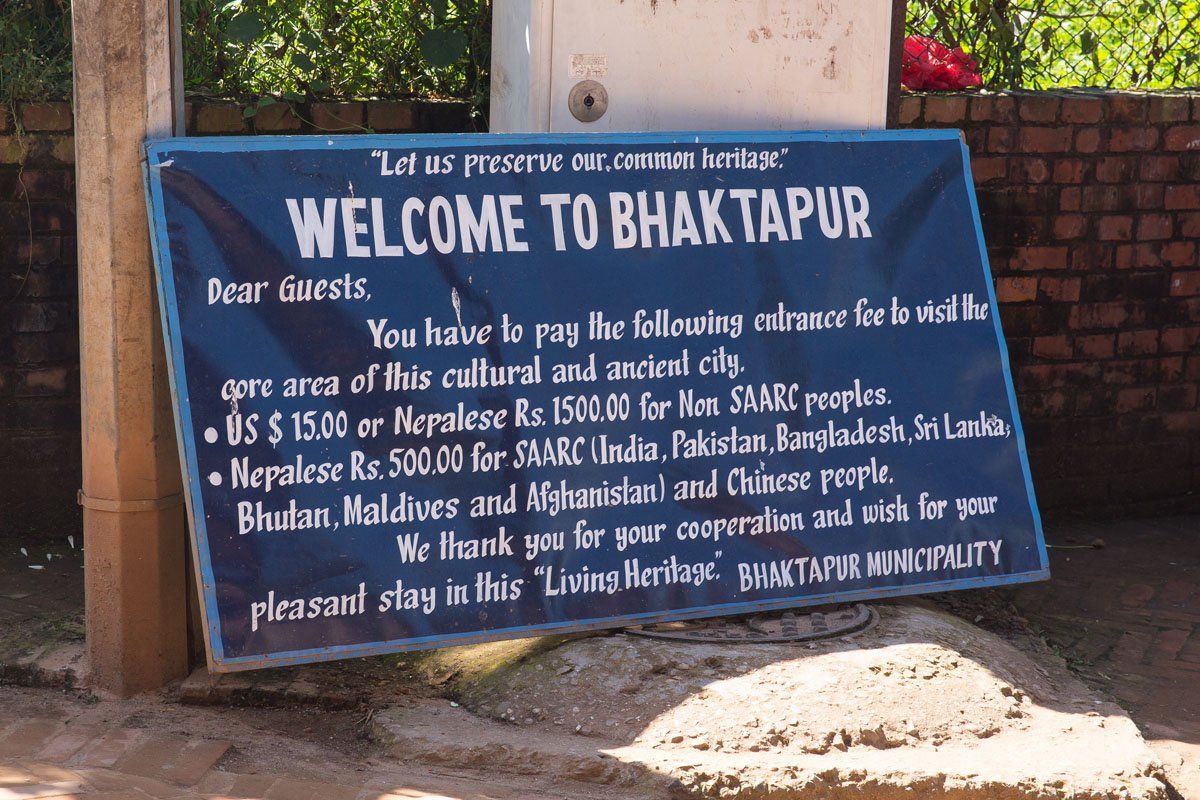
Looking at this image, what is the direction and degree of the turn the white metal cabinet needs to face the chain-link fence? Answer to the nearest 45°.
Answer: approximately 135° to its left

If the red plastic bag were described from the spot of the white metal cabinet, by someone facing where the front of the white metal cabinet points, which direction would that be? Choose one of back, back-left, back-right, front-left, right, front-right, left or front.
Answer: back-left

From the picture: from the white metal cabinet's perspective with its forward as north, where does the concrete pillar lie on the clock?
The concrete pillar is roughly at 2 o'clock from the white metal cabinet.

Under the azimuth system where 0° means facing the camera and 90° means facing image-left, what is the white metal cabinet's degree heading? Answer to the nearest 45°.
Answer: approximately 0°
